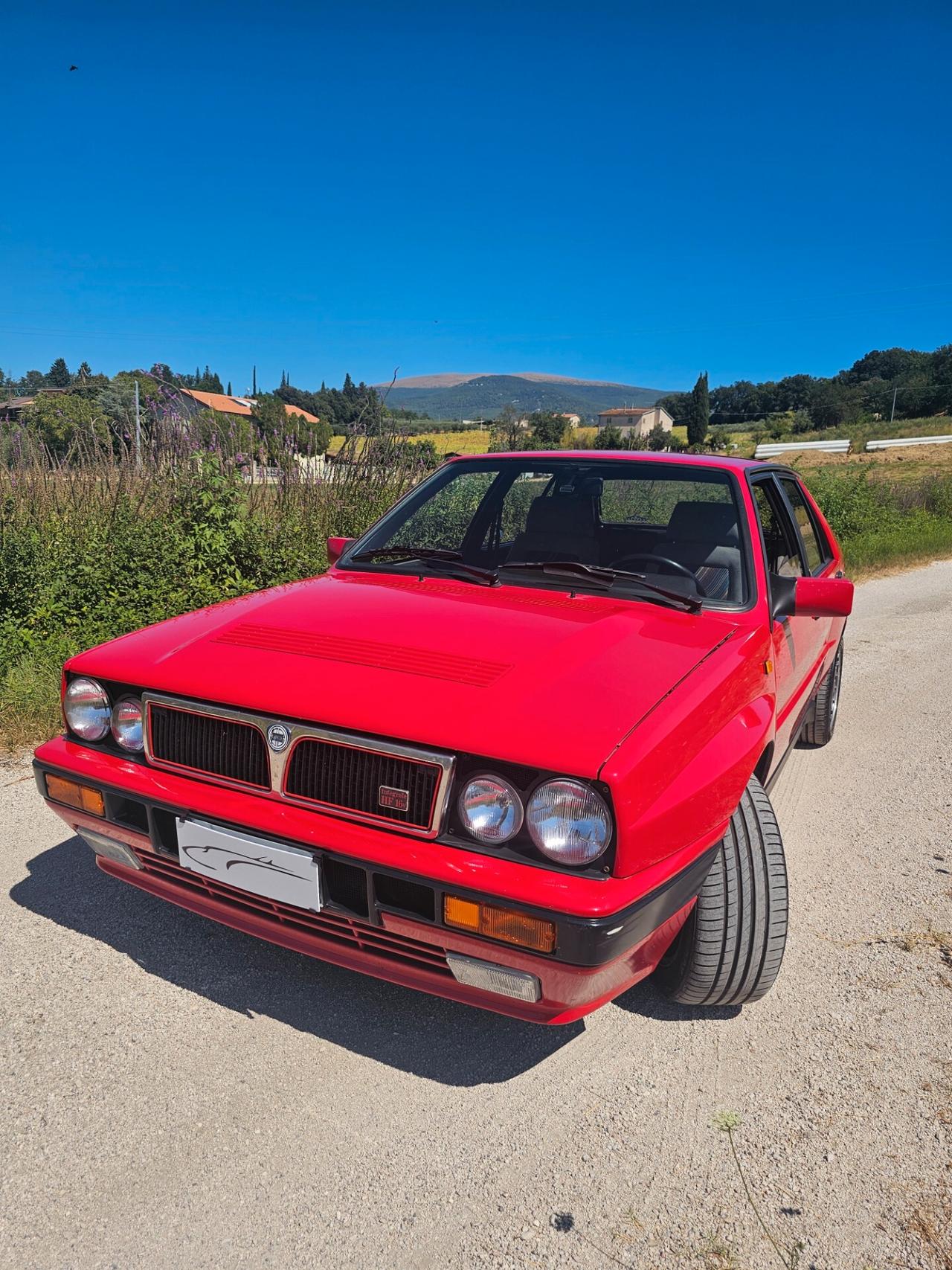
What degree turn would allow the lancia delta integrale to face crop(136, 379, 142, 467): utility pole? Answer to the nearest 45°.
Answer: approximately 90° to its right

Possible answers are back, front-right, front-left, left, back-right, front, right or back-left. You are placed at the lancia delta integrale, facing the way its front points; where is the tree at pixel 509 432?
back-right

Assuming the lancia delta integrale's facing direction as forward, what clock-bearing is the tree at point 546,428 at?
The tree is roughly at 5 o'clock from the lancia delta integrale.

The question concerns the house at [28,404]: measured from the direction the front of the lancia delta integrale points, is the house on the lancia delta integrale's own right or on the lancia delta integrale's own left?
on the lancia delta integrale's own right

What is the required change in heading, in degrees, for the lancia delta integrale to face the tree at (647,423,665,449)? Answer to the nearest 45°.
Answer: approximately 135° to its right

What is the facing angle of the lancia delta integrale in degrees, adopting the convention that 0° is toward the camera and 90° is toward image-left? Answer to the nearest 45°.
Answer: approximately 45°

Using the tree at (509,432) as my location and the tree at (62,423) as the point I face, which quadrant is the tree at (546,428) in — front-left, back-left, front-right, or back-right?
back-right
